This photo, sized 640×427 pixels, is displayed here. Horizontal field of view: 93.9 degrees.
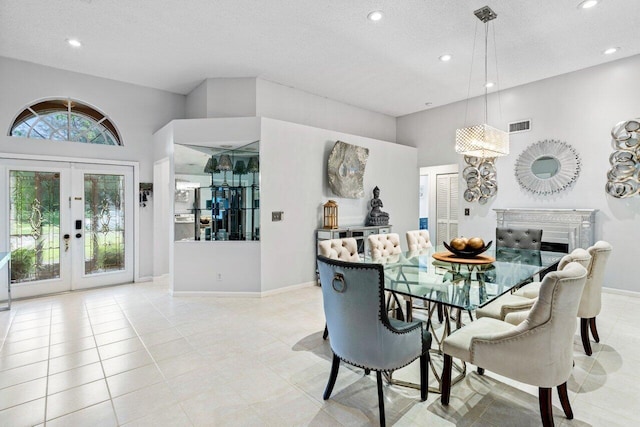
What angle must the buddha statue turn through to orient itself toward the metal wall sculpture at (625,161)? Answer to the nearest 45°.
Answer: approximately 45° to its left

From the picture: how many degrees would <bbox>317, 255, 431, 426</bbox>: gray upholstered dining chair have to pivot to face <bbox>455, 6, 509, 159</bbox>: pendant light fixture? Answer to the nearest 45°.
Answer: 0° — it already faces it

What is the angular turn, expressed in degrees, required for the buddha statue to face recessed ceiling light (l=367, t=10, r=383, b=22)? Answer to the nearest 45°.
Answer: approximately 45° to its right

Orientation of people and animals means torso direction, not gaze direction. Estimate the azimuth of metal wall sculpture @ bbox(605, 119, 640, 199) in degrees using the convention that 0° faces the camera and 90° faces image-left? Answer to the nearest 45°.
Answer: approximately 0°

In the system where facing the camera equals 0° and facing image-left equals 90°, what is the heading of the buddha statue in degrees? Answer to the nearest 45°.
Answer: approximately 315°

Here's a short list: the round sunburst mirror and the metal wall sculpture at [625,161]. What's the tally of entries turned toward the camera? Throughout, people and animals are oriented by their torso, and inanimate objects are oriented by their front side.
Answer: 2

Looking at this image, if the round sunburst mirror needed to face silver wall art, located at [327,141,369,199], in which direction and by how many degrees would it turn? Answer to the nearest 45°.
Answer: approximately 45° to its right

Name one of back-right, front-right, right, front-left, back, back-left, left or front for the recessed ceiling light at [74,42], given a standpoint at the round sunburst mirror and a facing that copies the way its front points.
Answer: front-right

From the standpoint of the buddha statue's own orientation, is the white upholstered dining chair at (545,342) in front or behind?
in front
